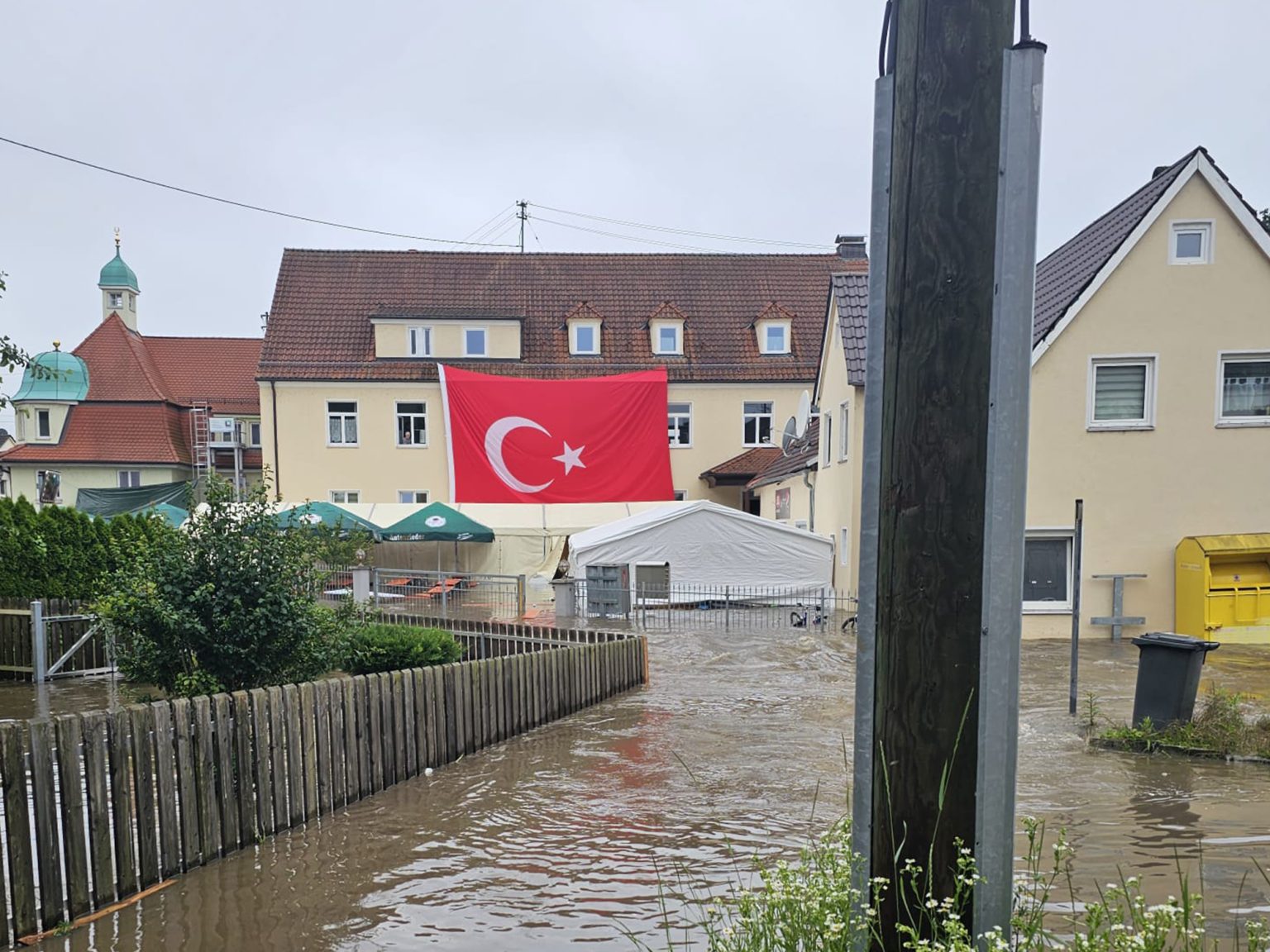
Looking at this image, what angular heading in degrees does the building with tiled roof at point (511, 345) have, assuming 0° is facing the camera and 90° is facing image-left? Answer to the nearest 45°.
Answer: approximately 0°

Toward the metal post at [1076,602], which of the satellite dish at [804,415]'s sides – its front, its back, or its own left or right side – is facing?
left

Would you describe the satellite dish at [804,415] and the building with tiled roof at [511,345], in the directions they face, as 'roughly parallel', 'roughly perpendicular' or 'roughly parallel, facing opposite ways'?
roughly perpendicular

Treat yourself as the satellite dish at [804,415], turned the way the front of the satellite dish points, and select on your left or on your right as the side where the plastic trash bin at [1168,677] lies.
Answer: on your left

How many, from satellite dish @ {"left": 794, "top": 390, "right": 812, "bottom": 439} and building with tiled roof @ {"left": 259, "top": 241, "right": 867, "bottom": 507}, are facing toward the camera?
1

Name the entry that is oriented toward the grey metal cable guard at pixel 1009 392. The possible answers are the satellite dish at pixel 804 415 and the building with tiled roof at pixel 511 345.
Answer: the building with tiled roof

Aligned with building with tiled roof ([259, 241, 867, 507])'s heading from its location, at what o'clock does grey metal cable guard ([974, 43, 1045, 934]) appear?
The grey metal cable guard is roughly at 12 o'clock from the building with tiled roof.

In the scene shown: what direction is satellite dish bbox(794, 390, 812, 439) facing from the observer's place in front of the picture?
facing to the left of the viewer

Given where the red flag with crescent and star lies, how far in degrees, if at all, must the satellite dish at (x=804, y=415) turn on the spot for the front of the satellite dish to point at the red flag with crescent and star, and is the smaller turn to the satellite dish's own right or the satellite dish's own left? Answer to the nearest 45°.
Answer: approximately 45° to the satellite dish's own right
